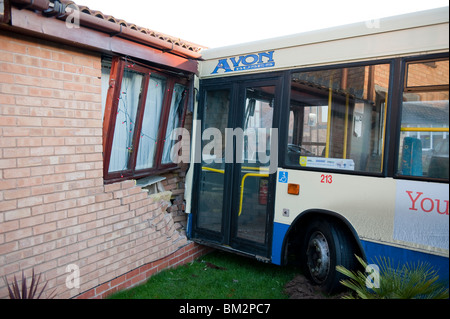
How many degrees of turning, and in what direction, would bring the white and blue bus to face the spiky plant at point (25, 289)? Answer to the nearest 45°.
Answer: approximately 90° to its left

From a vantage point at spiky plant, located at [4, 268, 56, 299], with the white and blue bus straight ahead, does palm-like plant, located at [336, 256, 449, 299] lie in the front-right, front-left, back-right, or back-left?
front-right

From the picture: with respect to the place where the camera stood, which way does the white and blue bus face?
facing away from the viewer and to the left of the viewer

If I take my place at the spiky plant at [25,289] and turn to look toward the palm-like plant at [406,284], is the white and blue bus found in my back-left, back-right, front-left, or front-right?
front-left
